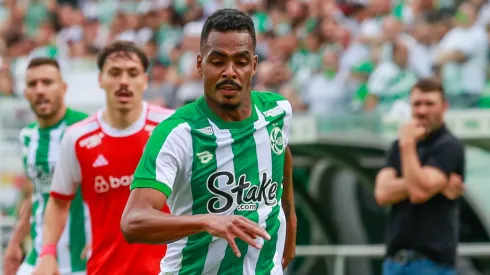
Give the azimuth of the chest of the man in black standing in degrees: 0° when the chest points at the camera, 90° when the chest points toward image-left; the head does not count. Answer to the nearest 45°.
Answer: approximately 45°

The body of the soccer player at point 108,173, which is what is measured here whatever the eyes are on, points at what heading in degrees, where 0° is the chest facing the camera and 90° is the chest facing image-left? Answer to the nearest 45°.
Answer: approximately 0°

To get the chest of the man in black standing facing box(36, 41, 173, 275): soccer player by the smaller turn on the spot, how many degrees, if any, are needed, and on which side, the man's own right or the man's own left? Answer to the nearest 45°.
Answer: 0° — they already face them

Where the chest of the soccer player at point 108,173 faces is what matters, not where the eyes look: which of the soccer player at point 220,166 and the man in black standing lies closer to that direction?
the soccer player

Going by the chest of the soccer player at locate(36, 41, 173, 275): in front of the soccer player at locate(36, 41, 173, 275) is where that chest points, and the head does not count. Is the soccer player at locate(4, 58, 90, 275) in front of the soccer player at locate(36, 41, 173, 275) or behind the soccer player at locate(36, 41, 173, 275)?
behind

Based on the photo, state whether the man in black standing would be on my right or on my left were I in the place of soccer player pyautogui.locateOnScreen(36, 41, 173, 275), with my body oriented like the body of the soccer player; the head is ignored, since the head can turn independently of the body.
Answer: on my left
